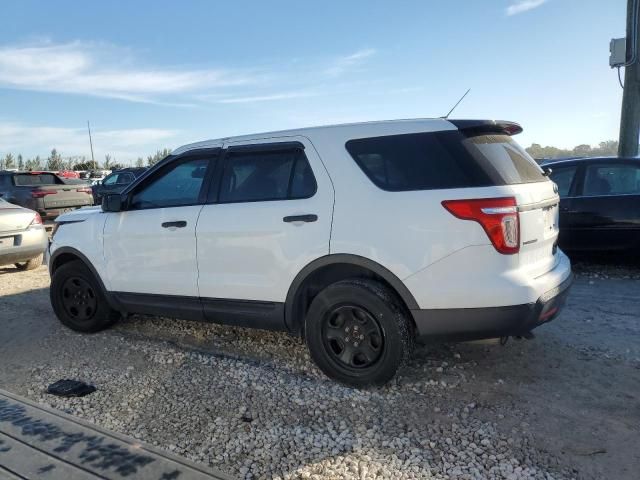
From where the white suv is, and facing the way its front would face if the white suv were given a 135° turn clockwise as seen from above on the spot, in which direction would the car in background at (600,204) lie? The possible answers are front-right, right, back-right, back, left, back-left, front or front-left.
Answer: front-left

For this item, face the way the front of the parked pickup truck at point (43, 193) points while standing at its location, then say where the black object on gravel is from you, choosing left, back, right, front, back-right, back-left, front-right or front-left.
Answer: back-left

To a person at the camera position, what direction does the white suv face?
facing away from the viewer and to the left of the viewer

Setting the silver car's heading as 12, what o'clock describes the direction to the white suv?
The white suv is roughly at 7 o'clock from the silver car.

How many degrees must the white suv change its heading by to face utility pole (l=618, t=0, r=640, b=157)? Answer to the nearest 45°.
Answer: approximately 90° to its right

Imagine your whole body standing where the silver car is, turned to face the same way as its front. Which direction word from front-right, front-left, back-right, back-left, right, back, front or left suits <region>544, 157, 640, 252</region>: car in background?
back

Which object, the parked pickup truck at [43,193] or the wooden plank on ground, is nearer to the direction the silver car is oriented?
the parked pickup truck

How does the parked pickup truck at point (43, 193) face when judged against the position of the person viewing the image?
facing away from the viewer and to the left of the viewer

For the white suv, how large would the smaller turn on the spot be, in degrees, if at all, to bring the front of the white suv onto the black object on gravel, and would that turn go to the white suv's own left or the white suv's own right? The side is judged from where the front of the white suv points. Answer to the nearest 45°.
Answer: approximately 45° to the white suv's own left

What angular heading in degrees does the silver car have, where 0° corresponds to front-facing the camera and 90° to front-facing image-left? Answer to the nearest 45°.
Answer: approximately 135°

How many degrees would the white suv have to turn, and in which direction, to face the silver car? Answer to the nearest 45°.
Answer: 0° — it already faces it

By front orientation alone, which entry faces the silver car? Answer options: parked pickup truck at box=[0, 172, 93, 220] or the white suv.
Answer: the white suv
